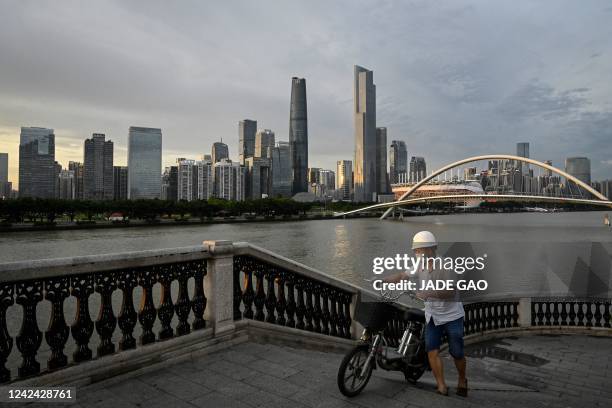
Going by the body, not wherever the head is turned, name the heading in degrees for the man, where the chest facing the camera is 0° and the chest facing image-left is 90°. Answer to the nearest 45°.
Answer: approximately 45°
